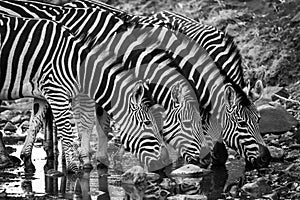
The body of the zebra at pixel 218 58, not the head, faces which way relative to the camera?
to the viewer's right

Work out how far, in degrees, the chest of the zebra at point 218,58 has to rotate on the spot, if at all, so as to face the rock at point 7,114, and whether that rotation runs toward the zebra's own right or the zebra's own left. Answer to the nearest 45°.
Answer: approximately 135° to the zebra's own left

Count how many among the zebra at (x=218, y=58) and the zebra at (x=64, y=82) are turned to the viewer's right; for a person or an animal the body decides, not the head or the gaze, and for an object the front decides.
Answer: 2

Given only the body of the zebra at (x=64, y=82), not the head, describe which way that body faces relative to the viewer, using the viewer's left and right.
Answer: facing to the right of the viewer
